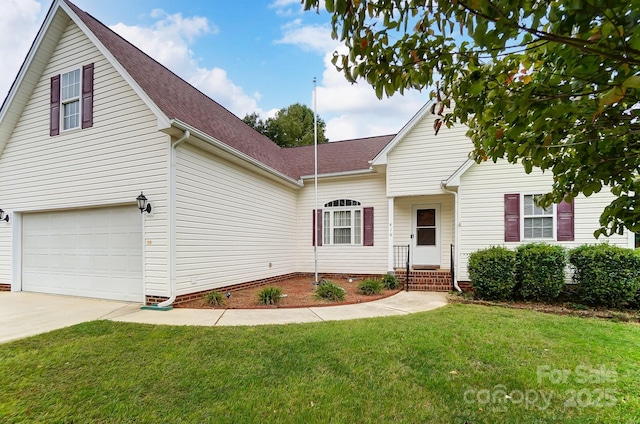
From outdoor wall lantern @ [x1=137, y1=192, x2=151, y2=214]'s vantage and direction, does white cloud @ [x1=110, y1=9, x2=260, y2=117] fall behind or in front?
behind

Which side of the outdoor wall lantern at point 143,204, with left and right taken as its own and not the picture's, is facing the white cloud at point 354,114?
back

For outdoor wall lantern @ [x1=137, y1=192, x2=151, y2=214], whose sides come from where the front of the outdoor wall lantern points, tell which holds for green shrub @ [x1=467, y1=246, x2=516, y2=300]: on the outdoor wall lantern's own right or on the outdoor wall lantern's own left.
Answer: on the outdoor wall lantern's own left

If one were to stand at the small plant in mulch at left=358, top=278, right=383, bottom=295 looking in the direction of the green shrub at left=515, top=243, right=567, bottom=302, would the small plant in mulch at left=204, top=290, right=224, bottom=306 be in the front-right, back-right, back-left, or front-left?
back-right

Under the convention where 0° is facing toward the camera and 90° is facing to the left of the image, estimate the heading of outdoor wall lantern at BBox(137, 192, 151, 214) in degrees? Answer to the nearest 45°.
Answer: approximately 45°

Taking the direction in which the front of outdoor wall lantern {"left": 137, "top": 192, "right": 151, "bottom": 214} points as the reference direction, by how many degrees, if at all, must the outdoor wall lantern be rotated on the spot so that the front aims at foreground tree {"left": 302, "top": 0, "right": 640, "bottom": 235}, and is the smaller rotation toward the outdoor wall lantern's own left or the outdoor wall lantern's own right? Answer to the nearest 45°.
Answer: approximately 45° to the outdoor wall lantern's own left
